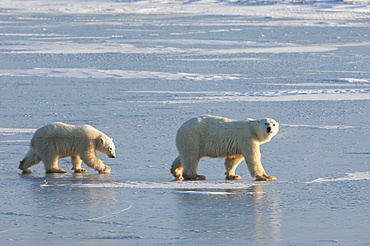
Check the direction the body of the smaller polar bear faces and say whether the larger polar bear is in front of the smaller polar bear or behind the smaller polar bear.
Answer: in front

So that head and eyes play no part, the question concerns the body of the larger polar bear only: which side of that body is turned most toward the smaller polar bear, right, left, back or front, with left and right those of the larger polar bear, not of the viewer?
back

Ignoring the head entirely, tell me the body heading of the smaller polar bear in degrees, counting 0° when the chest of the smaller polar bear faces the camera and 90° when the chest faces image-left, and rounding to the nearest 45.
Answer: approximately 270°

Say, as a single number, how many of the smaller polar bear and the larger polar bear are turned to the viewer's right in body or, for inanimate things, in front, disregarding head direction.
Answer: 2

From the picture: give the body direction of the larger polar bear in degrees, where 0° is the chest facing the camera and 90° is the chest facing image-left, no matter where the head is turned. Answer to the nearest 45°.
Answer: approximately 270°
